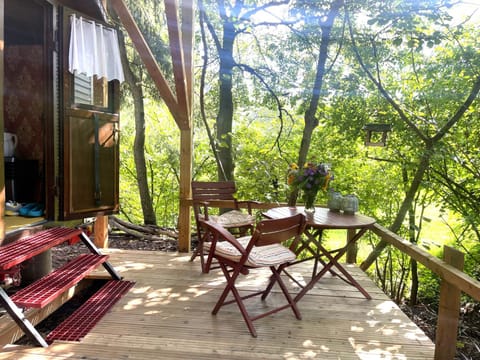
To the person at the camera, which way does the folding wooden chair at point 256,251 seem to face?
facing away from the viewer and to the left of the viewer

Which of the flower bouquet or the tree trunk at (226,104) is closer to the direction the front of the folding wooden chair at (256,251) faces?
the tree trunk

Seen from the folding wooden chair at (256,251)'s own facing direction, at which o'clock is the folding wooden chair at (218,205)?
the folding wooden chair at (218,205) is roughly at 1 o'clock from the folding wooden chair at (256,251).

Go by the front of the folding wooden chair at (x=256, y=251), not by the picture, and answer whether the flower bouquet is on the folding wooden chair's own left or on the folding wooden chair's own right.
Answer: on the folding wooden chair's own right

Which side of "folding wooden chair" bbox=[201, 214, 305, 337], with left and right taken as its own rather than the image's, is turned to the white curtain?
front

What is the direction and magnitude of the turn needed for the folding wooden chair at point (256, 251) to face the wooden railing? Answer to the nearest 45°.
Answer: approximately 135° to its right

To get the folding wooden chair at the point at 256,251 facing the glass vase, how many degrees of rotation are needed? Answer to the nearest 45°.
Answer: approximately 90° to its right

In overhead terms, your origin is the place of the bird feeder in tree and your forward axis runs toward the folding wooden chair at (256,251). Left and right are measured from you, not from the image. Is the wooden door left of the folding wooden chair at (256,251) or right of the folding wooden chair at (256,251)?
right

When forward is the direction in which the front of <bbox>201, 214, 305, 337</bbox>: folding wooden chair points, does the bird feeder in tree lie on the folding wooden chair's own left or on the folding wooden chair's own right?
on the folding wooden chair's own right

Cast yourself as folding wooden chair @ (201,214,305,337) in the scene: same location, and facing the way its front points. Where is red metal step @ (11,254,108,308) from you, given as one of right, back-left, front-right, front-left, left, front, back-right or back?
front-left
